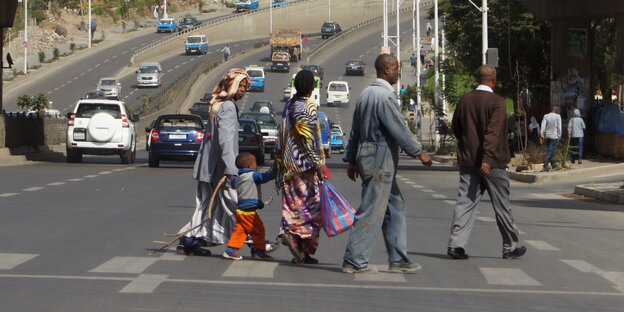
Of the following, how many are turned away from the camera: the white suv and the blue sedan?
2

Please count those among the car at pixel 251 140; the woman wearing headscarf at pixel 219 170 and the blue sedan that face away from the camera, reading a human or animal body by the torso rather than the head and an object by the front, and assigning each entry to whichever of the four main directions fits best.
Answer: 2

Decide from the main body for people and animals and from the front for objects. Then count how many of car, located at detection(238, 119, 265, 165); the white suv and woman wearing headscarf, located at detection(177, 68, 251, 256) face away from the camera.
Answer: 2

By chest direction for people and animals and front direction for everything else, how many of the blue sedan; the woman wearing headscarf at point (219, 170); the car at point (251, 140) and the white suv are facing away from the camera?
3

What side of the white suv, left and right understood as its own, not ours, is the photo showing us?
back

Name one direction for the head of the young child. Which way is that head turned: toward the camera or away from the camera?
away from the camera

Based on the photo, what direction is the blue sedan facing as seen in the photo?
away from the camera

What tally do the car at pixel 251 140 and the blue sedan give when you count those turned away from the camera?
2

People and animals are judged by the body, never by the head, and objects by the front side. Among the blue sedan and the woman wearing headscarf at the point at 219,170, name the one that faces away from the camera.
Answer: the blue sedan
